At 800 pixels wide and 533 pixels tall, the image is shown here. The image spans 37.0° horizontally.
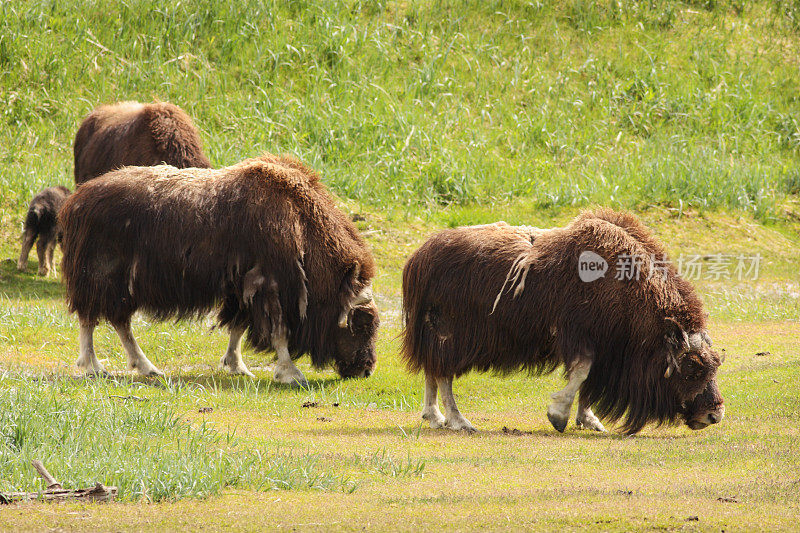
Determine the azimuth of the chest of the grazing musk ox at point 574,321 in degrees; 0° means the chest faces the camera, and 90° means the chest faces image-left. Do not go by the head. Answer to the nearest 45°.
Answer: approximately 270°

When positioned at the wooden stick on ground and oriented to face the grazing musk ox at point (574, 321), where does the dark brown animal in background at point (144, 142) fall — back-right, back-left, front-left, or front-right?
front-left

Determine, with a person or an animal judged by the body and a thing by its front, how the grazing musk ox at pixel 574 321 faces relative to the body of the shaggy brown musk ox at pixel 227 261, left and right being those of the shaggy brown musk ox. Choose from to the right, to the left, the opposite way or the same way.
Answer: the same way

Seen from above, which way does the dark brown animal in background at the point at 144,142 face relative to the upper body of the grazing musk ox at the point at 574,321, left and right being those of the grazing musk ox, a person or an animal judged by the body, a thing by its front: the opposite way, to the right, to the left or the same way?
the same way

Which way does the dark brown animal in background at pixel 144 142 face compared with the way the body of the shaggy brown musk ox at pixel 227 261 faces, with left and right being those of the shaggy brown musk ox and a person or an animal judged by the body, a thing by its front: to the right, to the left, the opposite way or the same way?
the same way

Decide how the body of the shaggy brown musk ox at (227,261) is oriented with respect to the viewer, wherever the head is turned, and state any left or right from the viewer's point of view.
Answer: facing to the right of the viewer

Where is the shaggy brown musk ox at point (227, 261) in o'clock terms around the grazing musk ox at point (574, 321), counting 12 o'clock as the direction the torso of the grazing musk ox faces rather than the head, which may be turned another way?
The shaggy brown musk ox is roughly at 7 o'clock from the grazing musk ox.

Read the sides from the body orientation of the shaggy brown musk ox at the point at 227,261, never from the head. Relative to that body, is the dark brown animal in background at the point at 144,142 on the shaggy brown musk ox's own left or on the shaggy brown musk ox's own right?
on the shaggy brown musk ox's own left

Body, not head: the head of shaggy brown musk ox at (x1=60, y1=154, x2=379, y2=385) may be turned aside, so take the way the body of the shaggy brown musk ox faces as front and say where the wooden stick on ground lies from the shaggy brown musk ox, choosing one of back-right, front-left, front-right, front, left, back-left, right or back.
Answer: right

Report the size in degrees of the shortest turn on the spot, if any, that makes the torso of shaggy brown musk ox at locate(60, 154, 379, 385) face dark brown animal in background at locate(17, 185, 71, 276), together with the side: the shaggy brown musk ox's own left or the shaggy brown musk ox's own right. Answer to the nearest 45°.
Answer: approximately 135° to the shaggy brown musk ox's own left

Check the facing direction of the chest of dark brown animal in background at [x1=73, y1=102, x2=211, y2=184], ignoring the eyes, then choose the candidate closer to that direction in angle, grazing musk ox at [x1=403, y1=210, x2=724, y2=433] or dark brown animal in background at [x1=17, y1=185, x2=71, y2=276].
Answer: the grazing musk ox

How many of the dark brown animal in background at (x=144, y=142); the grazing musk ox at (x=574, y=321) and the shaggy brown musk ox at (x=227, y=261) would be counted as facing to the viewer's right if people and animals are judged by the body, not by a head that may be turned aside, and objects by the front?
3

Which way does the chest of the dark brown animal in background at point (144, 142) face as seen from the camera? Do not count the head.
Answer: to the viewer's right
